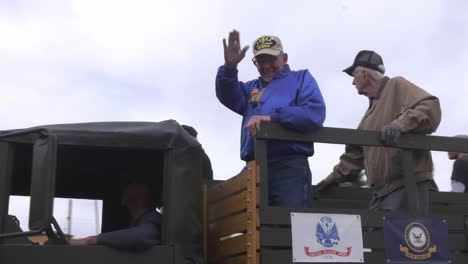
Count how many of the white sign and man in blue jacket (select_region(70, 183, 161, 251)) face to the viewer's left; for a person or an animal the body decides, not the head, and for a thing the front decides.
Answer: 1

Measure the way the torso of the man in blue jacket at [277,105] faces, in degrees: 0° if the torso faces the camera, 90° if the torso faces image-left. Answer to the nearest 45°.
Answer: approximately 45°

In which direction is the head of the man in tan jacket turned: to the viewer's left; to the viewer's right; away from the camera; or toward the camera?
to the viewer's left

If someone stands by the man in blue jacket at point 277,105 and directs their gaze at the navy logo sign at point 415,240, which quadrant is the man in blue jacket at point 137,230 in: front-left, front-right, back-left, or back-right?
back-right

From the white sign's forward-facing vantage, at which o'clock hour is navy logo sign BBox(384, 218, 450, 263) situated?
The navy logo sign is roughly at 8 o'clock from the white sign.

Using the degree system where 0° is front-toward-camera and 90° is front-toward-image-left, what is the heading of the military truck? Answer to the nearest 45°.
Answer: approximately 45°

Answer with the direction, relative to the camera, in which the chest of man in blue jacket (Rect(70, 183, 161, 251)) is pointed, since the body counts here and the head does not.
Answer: to the viewer's left

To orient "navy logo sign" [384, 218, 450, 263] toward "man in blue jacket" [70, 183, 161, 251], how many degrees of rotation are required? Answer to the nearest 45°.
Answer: approximately 45° to its right
